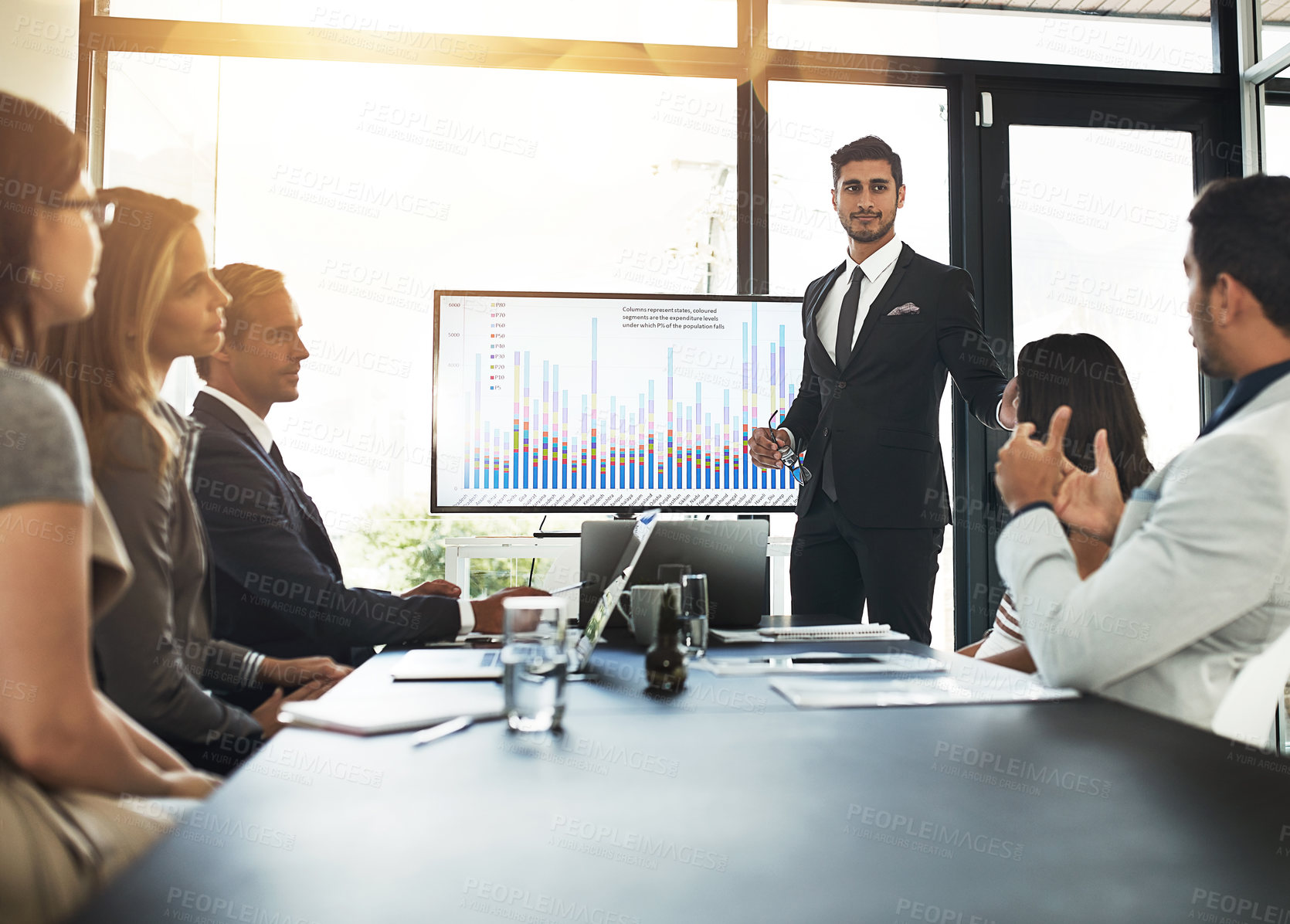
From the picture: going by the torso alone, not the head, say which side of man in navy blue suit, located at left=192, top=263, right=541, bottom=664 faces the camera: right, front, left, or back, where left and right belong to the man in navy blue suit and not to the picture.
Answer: right

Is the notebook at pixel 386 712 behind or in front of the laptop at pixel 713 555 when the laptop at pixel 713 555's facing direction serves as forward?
behind

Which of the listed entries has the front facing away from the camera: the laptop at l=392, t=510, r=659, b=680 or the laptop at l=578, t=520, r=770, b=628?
the laptop at l=578, t=520, r=770, b=628

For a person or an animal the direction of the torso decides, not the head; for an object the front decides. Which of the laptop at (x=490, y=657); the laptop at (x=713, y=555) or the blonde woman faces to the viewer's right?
the blonde woman

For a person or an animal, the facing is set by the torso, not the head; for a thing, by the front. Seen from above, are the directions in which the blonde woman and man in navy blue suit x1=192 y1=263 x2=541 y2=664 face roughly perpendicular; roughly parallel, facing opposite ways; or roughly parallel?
roughly parallel

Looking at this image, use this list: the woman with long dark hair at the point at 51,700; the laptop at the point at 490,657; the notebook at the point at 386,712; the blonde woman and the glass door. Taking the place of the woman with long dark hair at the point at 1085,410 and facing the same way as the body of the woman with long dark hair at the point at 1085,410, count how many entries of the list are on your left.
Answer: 4

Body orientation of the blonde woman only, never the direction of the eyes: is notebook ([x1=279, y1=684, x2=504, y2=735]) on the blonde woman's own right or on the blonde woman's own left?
on the blonde woman's own right

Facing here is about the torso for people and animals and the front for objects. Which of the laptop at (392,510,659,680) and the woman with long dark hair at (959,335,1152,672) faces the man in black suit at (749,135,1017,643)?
the woman with long dark hair

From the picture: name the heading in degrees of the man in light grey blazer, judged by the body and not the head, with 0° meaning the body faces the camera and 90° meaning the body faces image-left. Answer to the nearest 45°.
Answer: approximately 135°

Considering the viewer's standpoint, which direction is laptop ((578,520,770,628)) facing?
facing away from the viewer

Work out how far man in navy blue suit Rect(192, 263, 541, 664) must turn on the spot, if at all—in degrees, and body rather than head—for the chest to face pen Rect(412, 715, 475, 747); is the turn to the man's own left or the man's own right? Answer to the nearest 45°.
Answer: approximately 90° to the man's own right

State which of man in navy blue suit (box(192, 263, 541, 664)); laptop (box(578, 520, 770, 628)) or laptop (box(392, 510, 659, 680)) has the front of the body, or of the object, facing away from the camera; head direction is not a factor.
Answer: laptop (box(578, 520, 770, 628))

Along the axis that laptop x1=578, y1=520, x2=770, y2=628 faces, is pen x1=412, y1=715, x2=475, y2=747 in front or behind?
behind

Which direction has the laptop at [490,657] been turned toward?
to the viewer's left

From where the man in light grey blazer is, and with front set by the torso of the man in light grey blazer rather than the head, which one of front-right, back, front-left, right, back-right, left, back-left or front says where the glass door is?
front-right

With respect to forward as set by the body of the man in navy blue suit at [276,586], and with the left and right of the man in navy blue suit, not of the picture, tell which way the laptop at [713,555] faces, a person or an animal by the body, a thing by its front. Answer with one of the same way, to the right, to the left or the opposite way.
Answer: to the left

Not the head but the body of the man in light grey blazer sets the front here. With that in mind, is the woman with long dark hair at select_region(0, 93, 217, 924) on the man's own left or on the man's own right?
on the man's own left

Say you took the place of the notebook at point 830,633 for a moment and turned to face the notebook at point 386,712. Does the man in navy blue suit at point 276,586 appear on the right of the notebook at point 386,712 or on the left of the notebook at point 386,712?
right
